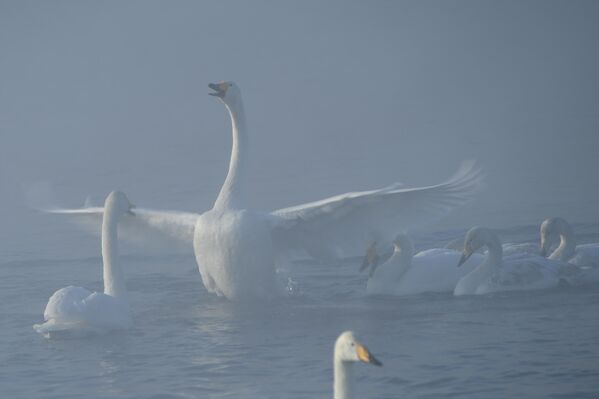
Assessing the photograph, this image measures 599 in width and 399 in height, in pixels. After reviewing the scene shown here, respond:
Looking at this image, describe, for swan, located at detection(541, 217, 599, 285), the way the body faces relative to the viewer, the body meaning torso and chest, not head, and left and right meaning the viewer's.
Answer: facing to the left of the viewer

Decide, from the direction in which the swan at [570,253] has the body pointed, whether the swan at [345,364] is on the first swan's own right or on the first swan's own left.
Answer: on the first swan's own left

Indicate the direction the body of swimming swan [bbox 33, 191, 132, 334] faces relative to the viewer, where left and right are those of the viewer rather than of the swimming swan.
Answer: facing to the right of the viewer

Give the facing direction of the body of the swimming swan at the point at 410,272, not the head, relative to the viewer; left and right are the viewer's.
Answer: facing to the left of the viewer

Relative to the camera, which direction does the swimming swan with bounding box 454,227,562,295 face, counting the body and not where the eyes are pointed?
to the viewer's left

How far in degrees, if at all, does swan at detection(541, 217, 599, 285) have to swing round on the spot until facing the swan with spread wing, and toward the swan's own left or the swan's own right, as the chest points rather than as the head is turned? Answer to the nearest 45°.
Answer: approximately 45° to the swan's own left
